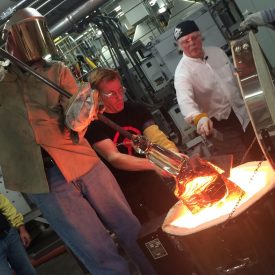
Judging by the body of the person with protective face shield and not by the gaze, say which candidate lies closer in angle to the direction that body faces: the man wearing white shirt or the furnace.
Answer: the furnace

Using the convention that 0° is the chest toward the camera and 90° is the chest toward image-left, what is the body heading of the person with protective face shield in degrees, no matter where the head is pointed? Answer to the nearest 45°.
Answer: approximately 315°

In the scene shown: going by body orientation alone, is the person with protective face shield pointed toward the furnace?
yes

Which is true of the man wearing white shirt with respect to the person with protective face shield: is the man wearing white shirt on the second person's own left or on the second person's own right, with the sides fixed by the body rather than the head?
on the second person's own left
